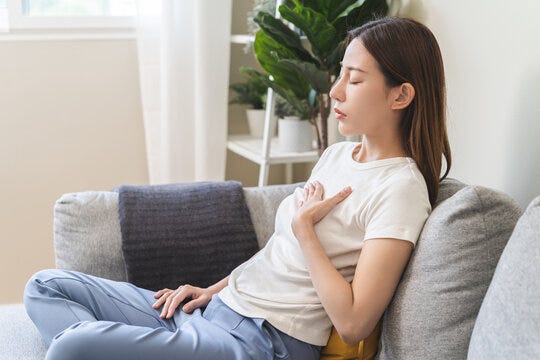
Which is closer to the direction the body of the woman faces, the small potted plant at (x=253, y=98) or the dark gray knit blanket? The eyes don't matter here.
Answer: the dark gray knit blanket

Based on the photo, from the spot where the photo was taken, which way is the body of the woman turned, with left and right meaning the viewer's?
facing to the left of the viewer

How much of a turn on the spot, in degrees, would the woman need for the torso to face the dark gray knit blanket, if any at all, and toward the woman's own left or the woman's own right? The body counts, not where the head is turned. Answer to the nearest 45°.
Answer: approximately 45° to the woman's own right

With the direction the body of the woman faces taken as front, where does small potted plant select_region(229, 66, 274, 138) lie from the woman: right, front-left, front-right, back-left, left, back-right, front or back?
right

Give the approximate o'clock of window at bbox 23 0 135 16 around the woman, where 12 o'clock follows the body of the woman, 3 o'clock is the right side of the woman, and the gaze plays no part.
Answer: The window is roughly at 2 o'clock from the woman.

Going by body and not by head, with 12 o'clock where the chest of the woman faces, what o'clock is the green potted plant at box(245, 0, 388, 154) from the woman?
The green potted plant is roughly at 3 o'clock from the woman.

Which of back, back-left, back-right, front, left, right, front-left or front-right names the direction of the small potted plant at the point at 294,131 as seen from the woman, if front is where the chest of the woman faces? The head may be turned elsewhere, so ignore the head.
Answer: right

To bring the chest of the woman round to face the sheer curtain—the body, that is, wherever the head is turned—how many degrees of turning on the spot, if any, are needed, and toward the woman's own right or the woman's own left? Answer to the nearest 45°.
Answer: approximately 90° to the woman's own right

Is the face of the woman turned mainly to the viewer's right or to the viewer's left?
to the viewer's left
